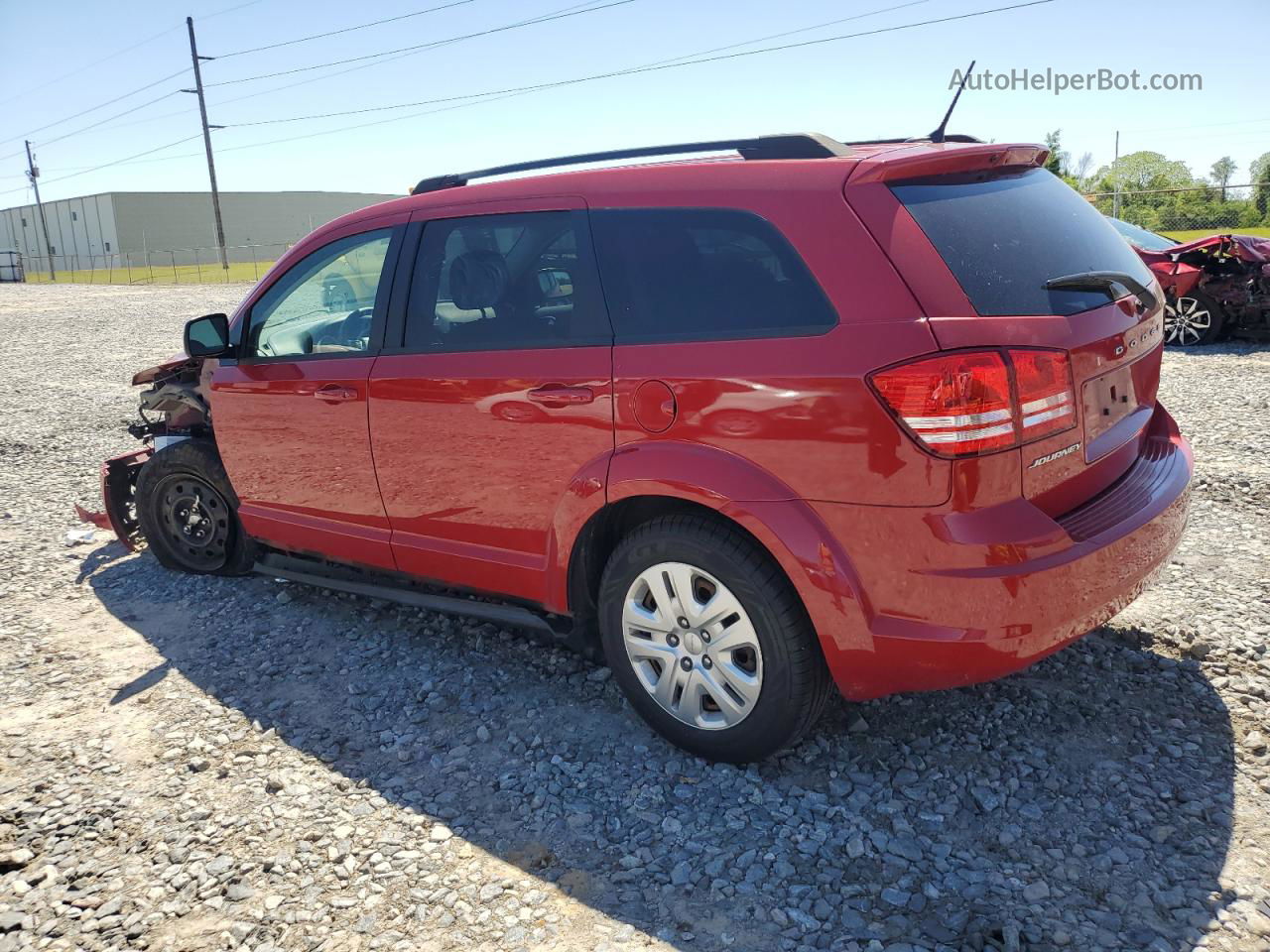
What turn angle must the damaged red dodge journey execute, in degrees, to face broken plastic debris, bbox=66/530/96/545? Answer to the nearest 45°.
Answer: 0° — it already faces it

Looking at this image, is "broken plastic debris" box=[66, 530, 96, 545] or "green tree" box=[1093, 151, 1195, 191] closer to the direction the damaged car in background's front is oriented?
the broken plastic debris

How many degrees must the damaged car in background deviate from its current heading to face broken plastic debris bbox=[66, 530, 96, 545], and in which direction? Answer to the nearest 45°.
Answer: approximately 90° to its right

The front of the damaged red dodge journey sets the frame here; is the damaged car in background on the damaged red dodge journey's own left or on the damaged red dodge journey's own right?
on the damaged red dodge journey's own right

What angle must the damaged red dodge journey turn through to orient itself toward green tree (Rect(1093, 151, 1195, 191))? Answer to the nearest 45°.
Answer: approximately 90° to its right

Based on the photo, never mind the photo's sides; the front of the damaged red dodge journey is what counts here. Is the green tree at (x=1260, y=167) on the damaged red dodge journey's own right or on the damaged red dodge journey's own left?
on the damaged red dodge journey's own right

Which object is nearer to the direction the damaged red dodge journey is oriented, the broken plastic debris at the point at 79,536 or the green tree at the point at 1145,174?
the broken plastic debris

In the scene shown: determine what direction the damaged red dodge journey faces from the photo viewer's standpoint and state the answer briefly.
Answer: facing away from the viewer and to the left of the viewer
